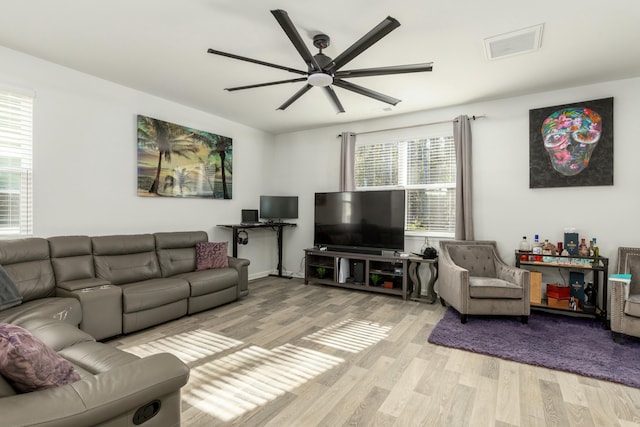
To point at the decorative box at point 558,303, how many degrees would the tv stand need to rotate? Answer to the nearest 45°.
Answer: approximately 135° to its left

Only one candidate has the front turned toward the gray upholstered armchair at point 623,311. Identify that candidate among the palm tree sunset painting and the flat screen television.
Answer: the palm tree sunset painting

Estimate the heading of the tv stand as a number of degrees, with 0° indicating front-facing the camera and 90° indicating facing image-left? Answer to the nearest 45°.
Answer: approximately 45°

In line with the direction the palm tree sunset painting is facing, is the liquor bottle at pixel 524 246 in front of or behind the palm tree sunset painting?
in front

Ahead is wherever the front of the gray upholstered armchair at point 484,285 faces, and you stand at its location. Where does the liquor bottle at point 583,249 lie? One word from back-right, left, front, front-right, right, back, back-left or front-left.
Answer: left

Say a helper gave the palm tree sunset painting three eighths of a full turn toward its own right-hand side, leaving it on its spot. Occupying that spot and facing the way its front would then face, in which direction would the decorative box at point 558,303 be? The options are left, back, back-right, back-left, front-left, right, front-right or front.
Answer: back-left

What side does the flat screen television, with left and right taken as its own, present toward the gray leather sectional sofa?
front

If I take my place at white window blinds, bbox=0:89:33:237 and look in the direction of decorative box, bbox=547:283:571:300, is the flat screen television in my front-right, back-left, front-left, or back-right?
front-left

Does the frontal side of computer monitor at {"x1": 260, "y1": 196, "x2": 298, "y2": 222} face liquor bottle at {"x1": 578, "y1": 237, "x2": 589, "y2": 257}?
no

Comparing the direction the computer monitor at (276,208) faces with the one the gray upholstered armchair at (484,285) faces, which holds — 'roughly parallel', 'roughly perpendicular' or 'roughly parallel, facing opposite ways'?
roughly parallel

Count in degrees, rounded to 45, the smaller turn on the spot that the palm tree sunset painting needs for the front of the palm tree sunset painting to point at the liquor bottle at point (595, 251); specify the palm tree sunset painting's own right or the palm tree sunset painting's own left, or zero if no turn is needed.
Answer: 0° — it already faces it

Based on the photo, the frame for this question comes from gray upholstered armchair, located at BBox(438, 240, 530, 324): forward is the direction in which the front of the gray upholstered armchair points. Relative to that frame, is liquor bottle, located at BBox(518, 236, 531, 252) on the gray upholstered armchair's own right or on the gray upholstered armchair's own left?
on the gray upholstered armchair's own left

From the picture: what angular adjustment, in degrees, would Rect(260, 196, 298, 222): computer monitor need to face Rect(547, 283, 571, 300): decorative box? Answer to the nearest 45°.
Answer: approximately 45° to its left

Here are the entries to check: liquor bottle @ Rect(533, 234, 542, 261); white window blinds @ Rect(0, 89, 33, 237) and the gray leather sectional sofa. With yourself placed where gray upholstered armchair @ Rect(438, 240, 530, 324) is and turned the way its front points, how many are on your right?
2

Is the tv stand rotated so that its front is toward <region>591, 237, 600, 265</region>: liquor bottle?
no

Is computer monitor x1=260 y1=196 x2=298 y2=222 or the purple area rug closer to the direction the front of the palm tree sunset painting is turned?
the purple area rug

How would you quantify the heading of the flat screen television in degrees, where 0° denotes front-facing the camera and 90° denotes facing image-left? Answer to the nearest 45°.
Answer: approximately 45°

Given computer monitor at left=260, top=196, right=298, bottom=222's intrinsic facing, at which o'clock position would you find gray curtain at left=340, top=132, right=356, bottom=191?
The gray curtain is roughly at 10 o'clock from the computer monitor.

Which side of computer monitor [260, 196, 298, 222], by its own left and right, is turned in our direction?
front

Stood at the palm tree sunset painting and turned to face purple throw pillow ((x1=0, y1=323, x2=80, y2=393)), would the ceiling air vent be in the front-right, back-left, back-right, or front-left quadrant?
front-left

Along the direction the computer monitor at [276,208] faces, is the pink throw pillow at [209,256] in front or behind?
in front
